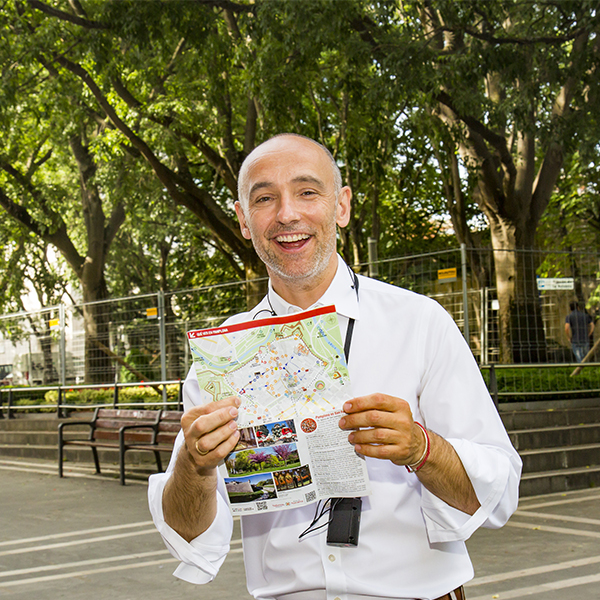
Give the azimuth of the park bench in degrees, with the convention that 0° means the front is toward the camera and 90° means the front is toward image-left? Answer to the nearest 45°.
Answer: approximately 45°

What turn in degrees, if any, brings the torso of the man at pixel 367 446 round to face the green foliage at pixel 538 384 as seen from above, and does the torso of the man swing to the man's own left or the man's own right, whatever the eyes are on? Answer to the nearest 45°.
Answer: approximately 180°

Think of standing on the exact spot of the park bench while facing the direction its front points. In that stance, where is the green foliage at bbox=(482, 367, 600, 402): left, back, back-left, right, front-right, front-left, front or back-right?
back-left

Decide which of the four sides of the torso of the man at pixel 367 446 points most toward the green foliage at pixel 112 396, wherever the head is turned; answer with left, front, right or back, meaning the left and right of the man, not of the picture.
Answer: back

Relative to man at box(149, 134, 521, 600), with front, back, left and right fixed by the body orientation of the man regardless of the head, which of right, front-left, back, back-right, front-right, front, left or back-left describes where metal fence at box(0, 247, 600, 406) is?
back

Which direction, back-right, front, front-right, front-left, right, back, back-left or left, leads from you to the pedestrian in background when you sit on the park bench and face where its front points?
back-left

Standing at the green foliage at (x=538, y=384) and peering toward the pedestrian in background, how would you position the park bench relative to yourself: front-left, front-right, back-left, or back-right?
back-left

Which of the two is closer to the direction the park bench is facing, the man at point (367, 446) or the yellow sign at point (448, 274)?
the man

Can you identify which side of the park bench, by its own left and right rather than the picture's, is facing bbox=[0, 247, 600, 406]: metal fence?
back
